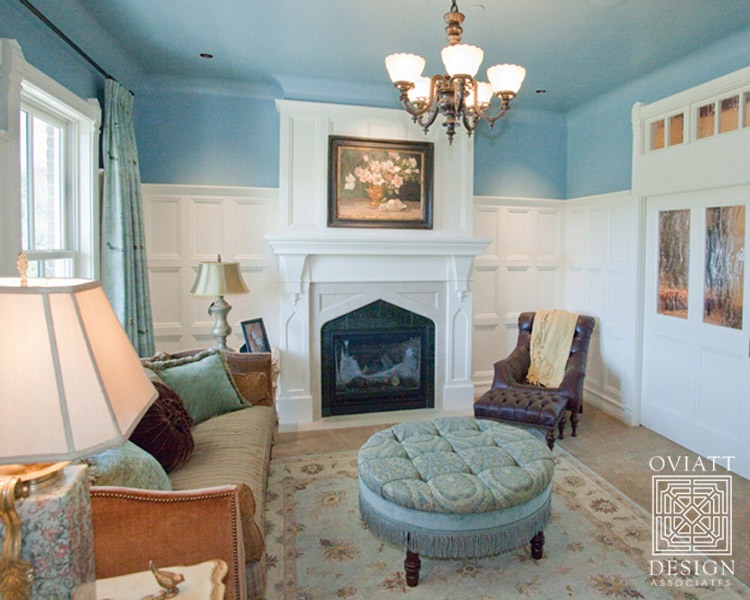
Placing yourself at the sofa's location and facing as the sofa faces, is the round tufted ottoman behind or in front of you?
in front

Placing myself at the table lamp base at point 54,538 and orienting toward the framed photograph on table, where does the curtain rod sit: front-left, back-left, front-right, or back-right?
front-left

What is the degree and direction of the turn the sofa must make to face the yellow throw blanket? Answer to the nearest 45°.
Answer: approximately 45° to its left

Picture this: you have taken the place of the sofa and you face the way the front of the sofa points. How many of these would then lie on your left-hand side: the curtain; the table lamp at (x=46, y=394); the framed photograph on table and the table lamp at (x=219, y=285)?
3

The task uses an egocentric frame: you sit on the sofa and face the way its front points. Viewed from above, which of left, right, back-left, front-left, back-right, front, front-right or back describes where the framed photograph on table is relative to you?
left

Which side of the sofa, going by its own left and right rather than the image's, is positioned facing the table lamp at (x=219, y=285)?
left

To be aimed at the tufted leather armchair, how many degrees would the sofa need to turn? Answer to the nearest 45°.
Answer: approximately 45° to its left

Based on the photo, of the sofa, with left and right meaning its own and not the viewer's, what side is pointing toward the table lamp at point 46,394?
right

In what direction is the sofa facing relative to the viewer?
to the viewer's right
